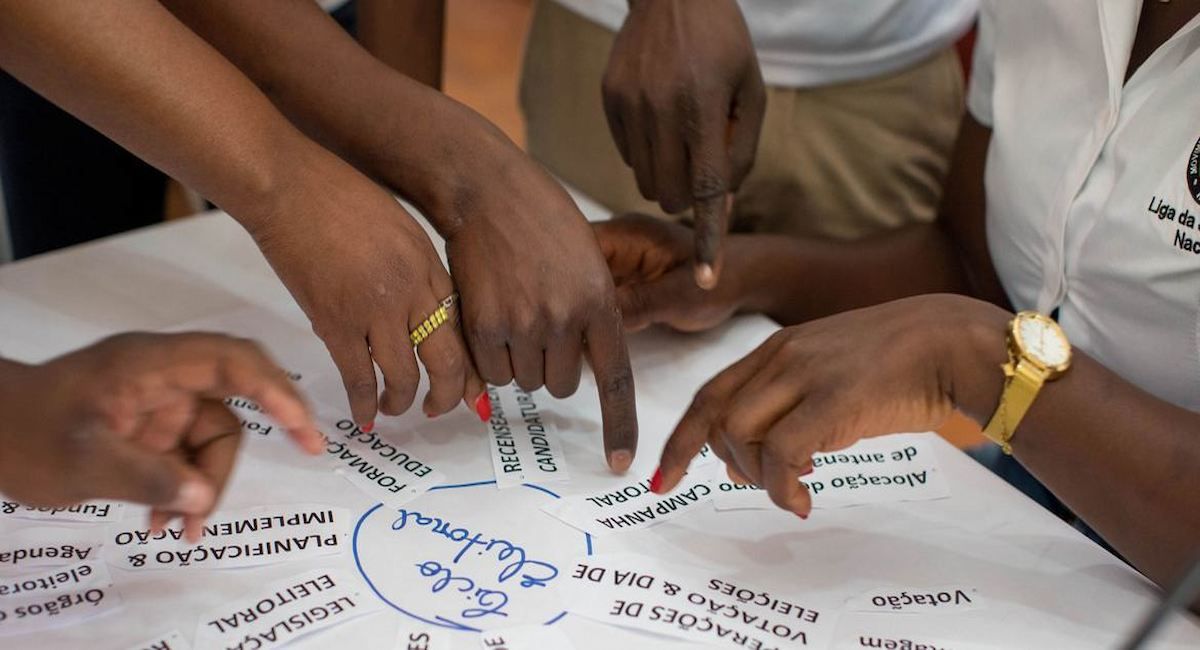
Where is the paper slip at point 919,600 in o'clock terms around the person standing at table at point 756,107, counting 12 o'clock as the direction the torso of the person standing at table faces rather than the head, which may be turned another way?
The paper slip is roughly at 12 o'clock from the person standing at table.

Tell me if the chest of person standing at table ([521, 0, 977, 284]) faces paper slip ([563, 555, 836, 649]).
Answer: yes

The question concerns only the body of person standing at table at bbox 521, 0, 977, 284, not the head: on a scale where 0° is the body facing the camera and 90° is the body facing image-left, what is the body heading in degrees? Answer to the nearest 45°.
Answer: approximately 0°
